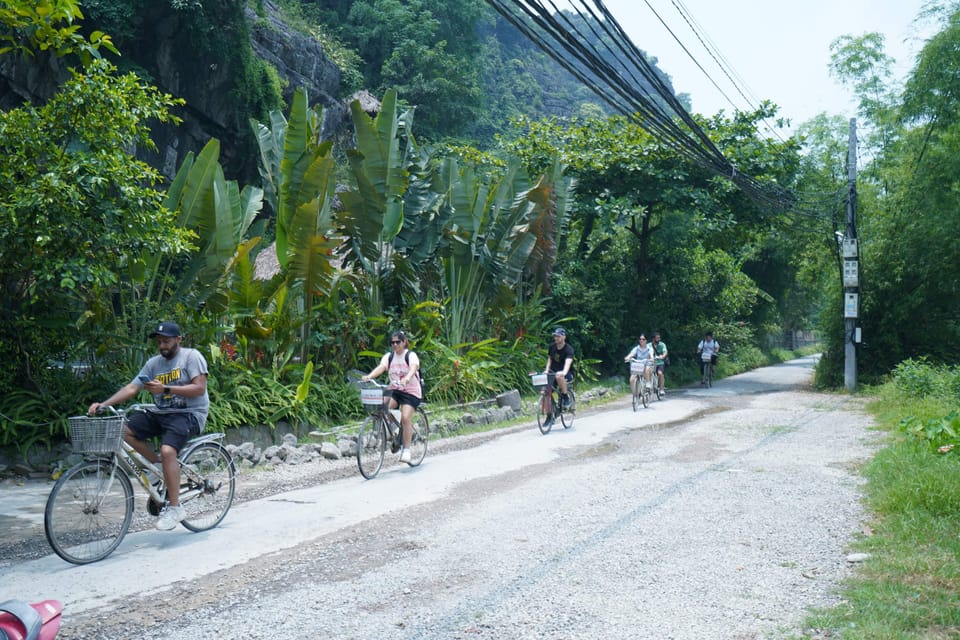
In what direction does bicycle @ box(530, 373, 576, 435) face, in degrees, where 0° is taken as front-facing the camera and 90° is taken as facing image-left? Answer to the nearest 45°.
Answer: approximately 45°

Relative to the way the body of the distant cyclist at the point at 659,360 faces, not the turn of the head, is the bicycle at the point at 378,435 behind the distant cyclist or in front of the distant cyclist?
in front

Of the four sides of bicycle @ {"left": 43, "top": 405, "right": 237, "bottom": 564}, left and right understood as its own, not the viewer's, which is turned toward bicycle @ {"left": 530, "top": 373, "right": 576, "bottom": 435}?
back

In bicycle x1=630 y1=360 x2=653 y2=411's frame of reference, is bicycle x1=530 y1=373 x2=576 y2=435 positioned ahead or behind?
ahead

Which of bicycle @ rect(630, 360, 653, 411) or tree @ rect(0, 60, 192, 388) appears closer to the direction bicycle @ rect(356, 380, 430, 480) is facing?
the tree

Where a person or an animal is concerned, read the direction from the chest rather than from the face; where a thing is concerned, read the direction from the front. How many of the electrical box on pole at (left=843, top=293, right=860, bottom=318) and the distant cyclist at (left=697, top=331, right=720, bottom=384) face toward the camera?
2

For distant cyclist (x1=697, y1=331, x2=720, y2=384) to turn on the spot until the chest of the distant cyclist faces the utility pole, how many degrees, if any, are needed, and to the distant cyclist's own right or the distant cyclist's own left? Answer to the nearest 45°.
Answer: approximately 45° to the distant cyclist's own left

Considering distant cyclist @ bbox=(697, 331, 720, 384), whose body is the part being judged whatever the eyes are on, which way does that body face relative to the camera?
toward the camera

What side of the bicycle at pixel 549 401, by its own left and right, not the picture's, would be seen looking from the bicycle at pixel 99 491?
front

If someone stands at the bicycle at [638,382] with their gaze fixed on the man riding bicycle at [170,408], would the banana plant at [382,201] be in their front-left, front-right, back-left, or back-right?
front-right

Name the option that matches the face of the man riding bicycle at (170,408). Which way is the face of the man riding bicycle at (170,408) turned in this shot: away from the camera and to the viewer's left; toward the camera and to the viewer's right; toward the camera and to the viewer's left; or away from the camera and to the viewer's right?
toward the camera and to the viewer's left

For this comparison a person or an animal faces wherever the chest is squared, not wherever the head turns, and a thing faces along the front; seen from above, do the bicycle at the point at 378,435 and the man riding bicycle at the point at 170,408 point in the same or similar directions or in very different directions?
same or similar directions

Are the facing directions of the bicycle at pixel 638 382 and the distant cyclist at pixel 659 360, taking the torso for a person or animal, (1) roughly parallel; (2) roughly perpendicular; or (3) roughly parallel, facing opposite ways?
roughly parallel

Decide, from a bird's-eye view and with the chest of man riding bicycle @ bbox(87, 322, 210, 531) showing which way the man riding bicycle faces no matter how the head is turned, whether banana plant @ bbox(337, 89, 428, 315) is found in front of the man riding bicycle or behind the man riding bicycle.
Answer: behind

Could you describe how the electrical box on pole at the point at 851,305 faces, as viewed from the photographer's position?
facing the viewer

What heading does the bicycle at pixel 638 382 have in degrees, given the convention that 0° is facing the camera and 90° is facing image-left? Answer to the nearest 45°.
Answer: approximately 45°

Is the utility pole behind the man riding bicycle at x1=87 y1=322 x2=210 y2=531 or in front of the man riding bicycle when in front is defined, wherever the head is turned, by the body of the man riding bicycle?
behind

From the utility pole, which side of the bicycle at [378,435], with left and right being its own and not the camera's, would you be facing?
back

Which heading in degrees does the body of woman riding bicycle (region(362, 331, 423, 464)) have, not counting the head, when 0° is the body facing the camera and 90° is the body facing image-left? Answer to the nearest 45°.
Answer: approximately 45°

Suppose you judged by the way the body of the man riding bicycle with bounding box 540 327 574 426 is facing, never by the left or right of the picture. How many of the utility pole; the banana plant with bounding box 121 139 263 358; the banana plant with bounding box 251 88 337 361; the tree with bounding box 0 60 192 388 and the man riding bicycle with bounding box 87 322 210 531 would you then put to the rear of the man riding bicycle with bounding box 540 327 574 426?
1
